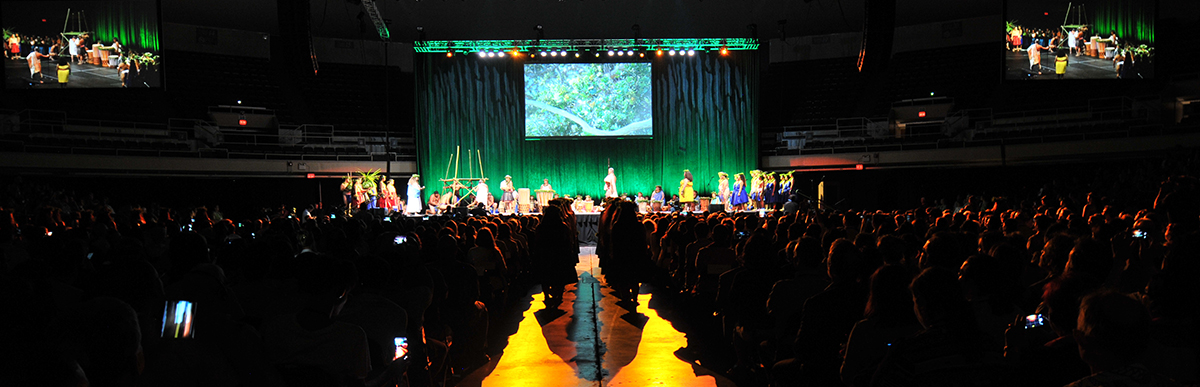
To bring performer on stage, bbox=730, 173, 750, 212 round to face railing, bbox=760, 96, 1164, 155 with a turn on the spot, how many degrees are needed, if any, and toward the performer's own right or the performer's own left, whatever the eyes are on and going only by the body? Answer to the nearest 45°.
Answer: approximately 135° to the performer's own left

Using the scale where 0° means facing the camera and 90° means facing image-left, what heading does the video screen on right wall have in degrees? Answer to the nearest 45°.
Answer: approximately 0°

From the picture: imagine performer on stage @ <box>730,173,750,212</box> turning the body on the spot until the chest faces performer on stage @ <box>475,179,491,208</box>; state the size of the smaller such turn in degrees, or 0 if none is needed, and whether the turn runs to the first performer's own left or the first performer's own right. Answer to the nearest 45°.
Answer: approximately 45° to the first performer's own right

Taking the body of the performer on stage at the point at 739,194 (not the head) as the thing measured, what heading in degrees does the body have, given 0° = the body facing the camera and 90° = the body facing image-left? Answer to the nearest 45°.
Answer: approximately 45°
